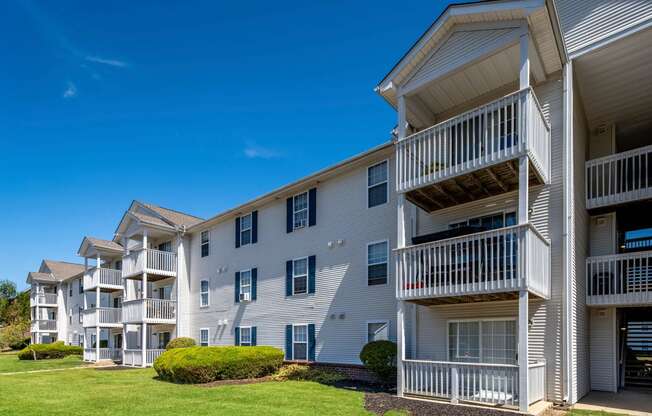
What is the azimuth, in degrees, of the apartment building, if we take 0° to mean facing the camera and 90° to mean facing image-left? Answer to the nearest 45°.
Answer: approximately 45°

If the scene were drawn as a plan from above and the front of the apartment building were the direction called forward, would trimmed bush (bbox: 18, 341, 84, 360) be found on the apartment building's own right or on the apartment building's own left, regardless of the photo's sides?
on the apartment building's own right

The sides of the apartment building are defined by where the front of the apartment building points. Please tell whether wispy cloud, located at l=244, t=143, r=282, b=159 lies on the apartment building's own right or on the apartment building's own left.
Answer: on the apartment building's own right

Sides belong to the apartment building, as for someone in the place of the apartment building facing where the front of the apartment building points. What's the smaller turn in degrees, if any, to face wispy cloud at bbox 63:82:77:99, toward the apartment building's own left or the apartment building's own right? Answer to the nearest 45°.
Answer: approximately 90° to the apartment building's own right

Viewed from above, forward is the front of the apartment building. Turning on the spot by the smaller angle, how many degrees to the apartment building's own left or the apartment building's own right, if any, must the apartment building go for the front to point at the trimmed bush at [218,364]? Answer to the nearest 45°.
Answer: approximately 90° to the apartment building's own right

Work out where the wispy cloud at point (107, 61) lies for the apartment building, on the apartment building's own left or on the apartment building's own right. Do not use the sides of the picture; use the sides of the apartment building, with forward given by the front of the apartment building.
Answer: on the apartment building's own right
